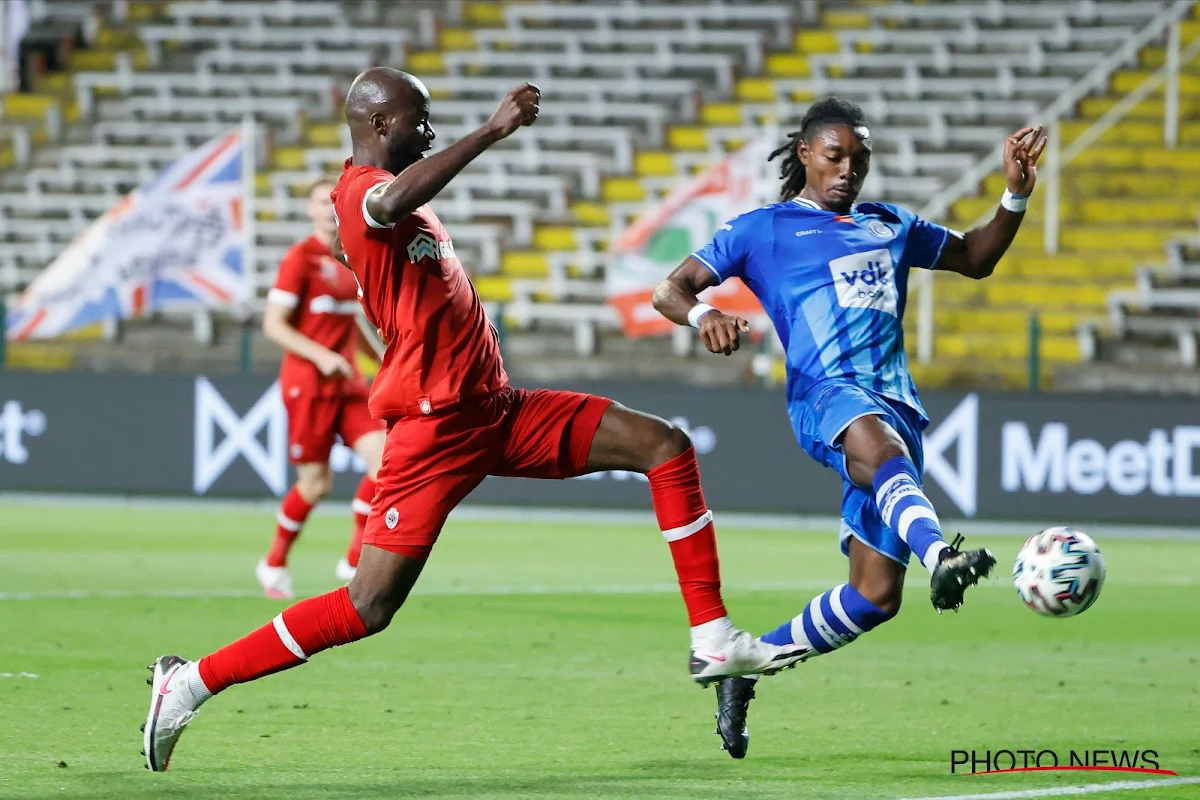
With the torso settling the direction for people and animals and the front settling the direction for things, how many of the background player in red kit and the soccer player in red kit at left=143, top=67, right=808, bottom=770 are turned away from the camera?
0

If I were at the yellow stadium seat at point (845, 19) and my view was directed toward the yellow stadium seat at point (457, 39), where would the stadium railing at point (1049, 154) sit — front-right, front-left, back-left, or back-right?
back-left

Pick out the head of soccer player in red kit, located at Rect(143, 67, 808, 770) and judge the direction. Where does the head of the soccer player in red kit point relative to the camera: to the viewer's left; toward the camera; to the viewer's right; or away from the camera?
to the viewer's right

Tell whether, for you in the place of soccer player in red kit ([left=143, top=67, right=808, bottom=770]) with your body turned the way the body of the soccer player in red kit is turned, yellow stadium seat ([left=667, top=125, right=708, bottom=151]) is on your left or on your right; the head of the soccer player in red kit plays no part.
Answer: on your left

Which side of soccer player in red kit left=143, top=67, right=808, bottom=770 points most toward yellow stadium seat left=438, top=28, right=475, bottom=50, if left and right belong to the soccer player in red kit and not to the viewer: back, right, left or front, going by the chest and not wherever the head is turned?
left

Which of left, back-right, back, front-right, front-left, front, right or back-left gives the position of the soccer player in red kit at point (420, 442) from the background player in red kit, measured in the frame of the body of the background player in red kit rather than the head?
front-right

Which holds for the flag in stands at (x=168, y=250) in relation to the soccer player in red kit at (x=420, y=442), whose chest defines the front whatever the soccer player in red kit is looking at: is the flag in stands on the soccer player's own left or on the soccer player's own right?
on the soccer player's own left

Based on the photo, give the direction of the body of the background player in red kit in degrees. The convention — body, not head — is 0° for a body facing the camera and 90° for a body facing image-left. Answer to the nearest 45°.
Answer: approximately 315°

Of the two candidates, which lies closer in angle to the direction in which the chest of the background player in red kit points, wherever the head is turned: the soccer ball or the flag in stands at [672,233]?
the soccer ball

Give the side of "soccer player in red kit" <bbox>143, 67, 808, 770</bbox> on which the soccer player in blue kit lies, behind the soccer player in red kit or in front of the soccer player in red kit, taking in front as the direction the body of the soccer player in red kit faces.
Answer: in front

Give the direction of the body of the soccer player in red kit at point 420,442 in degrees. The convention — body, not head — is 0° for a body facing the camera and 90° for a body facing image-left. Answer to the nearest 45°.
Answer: approximately 270°
